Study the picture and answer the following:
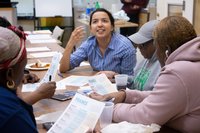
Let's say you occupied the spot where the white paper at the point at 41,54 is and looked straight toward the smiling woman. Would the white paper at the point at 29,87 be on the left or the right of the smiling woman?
right

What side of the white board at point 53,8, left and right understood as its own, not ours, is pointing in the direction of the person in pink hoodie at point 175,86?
front

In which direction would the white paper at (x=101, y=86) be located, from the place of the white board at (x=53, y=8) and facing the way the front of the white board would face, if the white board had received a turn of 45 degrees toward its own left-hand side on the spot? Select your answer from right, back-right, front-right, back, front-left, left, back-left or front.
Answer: front-right

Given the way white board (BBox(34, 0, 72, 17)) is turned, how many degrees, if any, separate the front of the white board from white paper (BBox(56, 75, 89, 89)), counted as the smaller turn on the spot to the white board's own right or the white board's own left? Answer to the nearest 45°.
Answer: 0° — it already faces it

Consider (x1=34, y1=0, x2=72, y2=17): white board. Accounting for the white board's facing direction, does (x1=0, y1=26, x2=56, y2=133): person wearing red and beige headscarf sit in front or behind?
in front

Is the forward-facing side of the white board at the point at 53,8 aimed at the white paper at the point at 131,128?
yes

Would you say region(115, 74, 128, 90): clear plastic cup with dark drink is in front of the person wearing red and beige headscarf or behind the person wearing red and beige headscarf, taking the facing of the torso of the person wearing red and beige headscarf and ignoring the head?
in front

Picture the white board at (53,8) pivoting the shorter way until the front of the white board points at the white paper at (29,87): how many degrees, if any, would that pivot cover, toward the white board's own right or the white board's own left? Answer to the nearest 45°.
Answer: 0° — it already faces it

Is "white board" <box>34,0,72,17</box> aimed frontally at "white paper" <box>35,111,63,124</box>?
yes

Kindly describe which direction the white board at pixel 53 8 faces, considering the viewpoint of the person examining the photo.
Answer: facing the viewer

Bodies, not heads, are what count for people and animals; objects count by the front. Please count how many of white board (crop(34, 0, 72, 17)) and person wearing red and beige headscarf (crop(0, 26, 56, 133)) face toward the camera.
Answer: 1

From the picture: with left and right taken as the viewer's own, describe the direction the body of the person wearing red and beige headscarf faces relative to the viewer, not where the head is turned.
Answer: facing away from the viewer and to the right of the viewer

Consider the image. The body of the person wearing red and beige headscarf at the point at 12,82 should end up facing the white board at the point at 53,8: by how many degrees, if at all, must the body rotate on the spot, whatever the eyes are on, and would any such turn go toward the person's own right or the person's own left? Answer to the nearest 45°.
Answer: approximately 45° to the person's own left

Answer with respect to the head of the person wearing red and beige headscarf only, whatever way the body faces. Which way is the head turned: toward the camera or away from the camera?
away from the camera

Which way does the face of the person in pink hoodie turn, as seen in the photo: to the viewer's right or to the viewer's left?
to the viewer's left

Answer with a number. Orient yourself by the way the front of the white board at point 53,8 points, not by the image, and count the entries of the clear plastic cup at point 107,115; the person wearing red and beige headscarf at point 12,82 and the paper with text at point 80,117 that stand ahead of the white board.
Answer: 3
